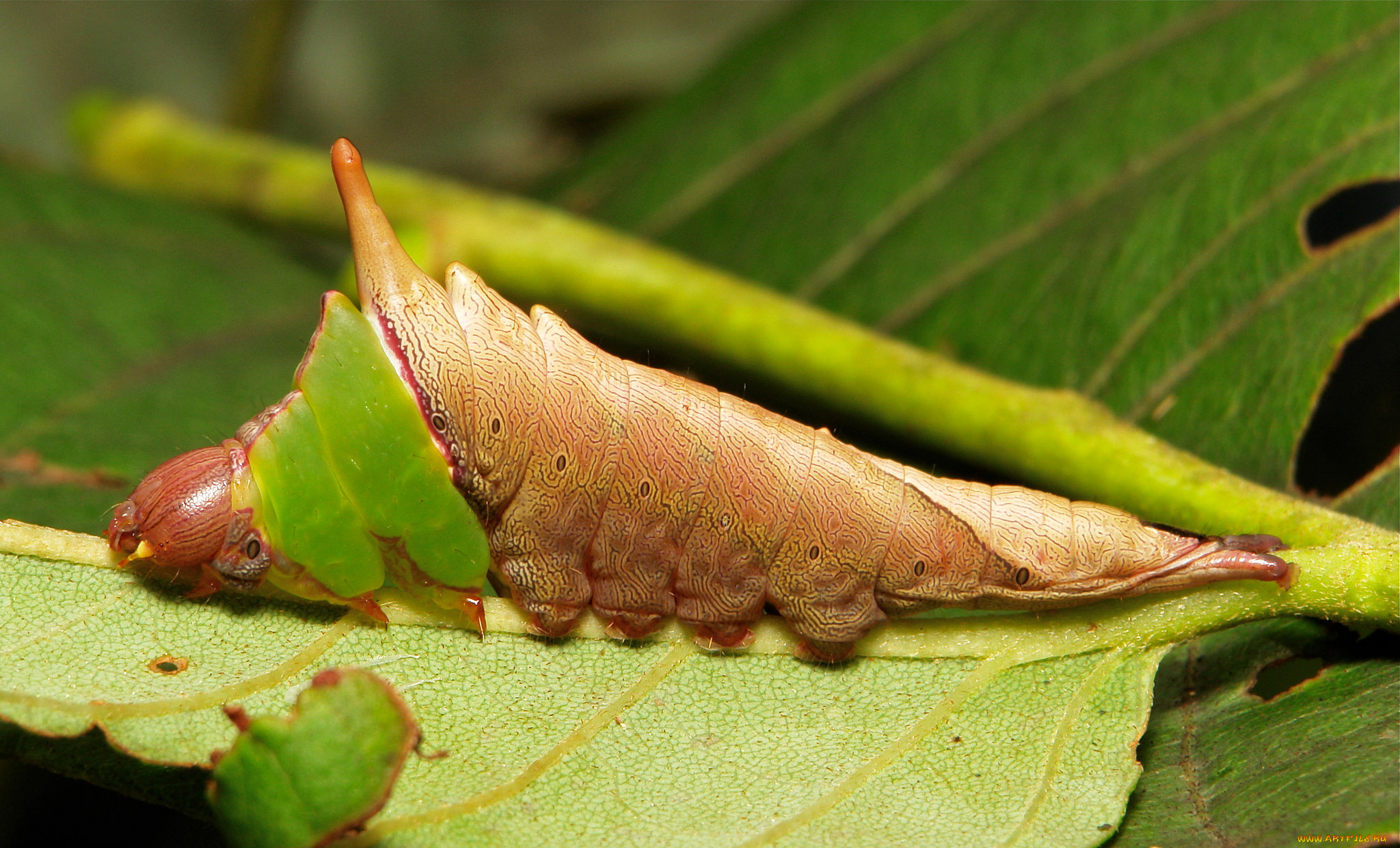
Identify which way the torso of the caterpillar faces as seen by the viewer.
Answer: to the viewer's left

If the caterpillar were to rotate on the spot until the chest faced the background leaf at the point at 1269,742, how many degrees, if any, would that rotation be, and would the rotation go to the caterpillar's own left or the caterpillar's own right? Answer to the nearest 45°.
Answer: approximately 180°
